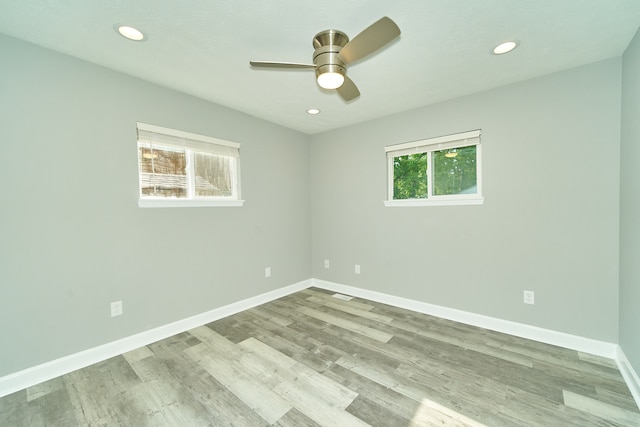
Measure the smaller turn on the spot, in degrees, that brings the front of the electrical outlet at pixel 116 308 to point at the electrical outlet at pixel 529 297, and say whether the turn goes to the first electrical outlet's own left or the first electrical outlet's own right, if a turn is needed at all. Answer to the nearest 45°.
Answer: approximately 45° to the first electrical outlet's own left

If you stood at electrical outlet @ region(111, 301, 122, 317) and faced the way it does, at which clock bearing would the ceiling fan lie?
The ceiling fan is roughly at 11 o'clock from the electrical outlet.

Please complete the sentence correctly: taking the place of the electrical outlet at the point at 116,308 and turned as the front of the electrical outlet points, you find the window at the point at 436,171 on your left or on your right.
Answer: on your left

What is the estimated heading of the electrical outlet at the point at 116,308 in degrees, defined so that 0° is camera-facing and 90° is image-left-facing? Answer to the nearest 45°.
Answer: approximately 0°
